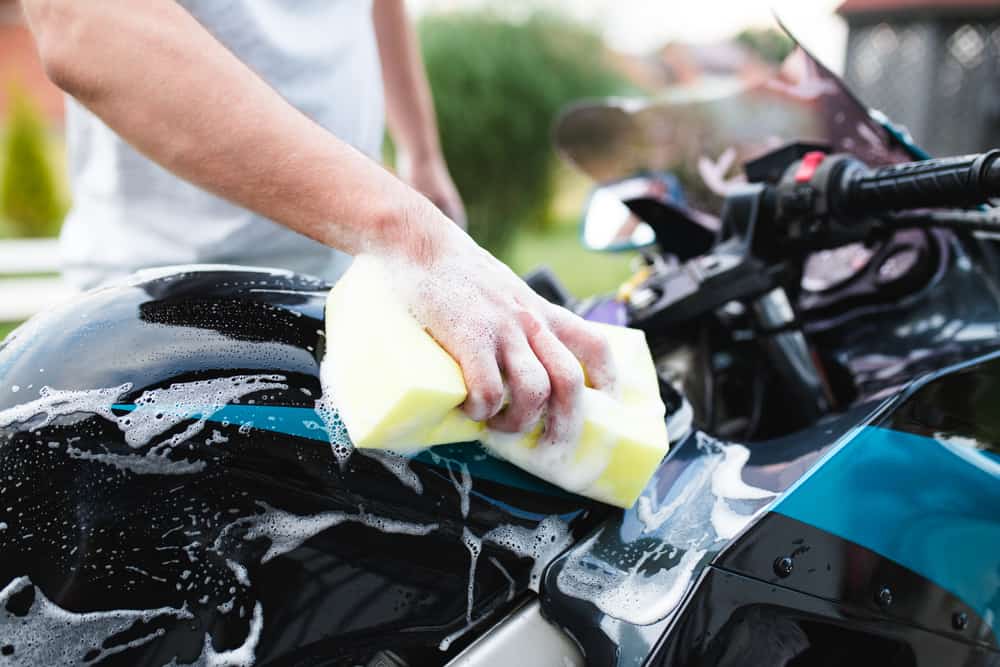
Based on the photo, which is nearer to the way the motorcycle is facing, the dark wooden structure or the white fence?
the dark wooden structure

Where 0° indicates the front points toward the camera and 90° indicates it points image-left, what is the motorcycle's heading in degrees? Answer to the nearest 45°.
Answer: approximately 225°

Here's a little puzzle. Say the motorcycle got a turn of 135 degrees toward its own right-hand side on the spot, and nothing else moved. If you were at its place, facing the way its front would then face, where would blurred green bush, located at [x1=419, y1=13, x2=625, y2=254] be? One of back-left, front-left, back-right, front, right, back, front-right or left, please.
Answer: back

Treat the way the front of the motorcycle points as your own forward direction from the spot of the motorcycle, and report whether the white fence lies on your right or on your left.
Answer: on your left
